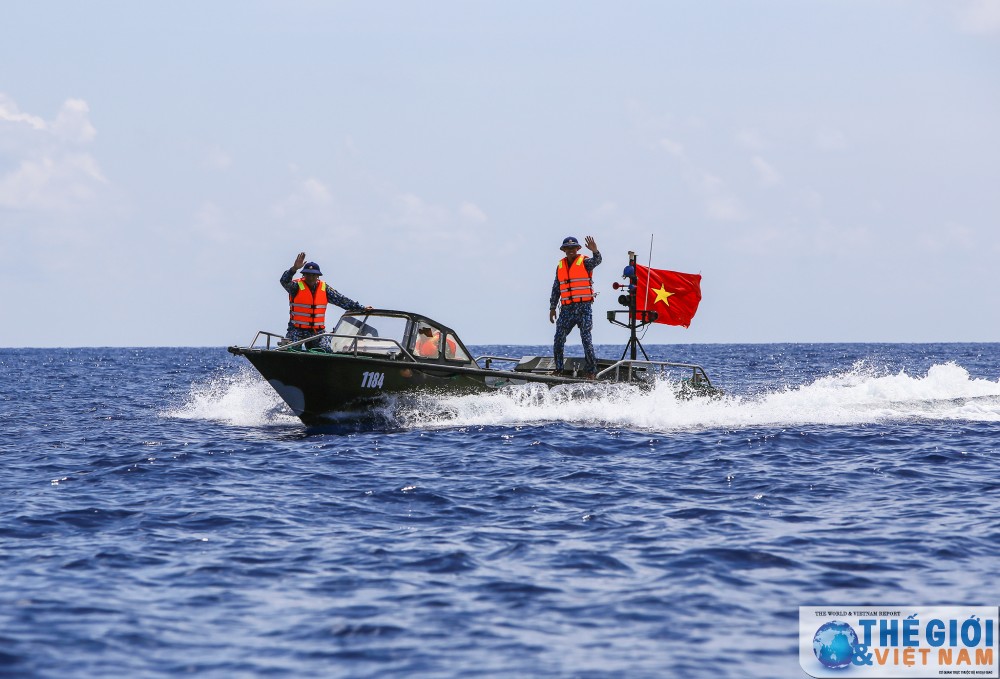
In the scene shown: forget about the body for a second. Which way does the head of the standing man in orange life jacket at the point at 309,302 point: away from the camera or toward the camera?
toward the camera

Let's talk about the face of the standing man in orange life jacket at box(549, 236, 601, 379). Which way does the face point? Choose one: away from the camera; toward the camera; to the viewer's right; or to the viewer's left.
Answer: toward the camera

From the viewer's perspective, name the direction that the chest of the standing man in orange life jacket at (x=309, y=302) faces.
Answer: toward the camera

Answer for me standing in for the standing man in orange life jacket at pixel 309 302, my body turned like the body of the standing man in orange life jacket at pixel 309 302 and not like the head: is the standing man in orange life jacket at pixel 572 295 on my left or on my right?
on my left

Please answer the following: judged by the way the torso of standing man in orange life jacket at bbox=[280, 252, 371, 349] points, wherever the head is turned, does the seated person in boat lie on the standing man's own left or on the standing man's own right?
on the standing man's own left

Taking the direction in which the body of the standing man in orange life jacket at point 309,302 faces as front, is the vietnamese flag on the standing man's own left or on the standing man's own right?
on the standing man's own left

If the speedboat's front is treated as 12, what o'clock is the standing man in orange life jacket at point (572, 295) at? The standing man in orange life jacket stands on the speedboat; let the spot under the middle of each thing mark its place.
The standing man in orange life jacket is roughly at 7 o'clock from the speedboat.

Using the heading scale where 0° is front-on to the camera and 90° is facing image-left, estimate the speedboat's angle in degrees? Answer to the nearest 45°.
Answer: approximately 45°

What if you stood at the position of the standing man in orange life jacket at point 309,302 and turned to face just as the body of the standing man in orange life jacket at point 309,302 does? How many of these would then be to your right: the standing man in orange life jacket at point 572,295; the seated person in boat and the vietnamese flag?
0
